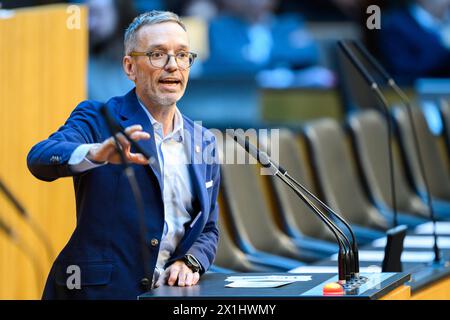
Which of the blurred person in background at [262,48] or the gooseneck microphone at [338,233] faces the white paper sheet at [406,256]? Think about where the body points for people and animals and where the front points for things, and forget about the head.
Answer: the blurred person in background

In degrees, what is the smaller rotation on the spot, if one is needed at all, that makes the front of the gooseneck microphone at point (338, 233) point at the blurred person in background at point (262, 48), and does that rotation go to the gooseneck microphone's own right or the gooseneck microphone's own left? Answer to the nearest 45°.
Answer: approximately 90° to the gooseneck microphone's own right

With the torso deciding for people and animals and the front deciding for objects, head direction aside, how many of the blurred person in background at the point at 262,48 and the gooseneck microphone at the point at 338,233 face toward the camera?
1

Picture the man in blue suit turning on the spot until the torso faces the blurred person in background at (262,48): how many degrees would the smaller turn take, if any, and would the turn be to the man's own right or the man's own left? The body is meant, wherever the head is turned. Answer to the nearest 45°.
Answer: approximately 135° to the man's own left

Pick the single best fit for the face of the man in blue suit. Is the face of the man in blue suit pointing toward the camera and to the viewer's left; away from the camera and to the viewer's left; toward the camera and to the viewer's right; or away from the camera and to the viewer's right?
toward the camera and to the viewer's right

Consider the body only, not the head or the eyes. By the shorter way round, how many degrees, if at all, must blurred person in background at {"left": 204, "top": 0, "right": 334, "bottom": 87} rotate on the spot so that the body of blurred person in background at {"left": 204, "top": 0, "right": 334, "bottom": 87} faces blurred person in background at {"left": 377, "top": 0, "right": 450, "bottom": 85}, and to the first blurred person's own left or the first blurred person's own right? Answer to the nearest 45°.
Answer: approximately 90° to the first blurred person's own left

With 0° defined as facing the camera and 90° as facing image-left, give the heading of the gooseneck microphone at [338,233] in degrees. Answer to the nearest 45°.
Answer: approximately 90°

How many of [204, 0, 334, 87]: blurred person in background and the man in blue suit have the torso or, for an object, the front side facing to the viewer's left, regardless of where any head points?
0

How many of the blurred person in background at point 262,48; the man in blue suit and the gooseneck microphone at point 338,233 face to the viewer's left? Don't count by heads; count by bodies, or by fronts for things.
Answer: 1

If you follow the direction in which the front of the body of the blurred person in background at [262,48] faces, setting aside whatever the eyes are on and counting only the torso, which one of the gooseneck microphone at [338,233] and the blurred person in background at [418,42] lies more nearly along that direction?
the gooseneck microphone

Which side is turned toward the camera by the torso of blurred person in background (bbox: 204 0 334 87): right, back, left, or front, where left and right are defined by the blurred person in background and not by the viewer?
front

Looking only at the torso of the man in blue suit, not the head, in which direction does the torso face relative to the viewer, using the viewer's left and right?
facing the viewer and to the right of the viewer
